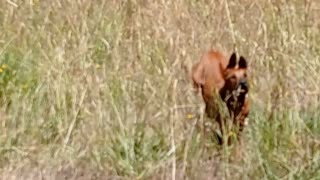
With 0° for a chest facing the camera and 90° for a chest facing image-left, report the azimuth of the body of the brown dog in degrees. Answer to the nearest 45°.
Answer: approximately 315°
